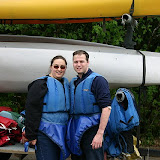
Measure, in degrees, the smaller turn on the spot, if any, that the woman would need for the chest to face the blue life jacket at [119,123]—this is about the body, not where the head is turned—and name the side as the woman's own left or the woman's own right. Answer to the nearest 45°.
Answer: approximately 90° to the woman's own left

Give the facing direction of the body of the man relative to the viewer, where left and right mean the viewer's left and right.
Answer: facing the viewer and to the left of the viewer

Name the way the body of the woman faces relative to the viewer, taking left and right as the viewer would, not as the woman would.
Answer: facing the viewer and to the right of the viewer

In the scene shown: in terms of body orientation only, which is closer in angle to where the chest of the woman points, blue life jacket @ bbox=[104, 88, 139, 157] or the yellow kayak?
the blue life jacket

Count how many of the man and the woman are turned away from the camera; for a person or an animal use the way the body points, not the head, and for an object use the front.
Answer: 0
